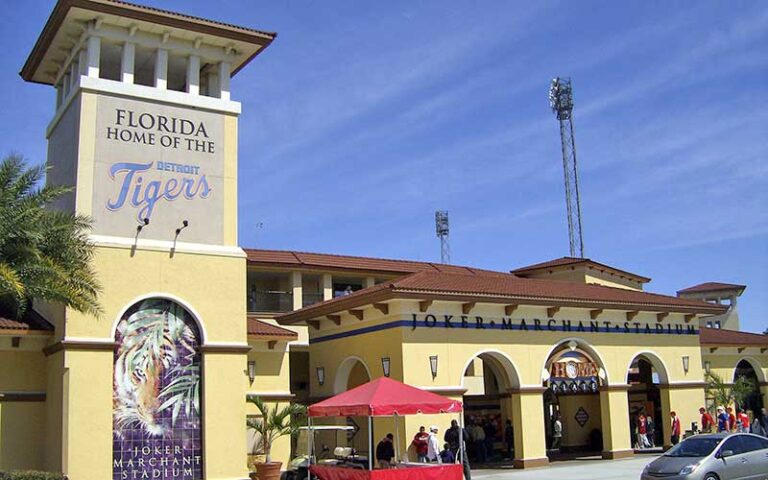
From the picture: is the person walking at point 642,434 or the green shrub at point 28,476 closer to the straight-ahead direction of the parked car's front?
the green shrub

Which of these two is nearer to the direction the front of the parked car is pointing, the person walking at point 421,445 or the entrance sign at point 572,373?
the person walking

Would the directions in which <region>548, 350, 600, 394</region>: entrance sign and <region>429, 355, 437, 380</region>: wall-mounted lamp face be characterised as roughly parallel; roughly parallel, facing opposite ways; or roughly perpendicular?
roughly parallel

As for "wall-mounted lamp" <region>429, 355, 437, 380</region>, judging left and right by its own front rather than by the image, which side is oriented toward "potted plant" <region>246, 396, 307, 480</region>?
right

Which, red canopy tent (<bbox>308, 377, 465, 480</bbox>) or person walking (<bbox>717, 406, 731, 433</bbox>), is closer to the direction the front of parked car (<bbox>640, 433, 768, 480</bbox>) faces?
the red canopy tent

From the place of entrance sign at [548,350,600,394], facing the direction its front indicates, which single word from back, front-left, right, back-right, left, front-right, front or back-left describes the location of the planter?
front-right

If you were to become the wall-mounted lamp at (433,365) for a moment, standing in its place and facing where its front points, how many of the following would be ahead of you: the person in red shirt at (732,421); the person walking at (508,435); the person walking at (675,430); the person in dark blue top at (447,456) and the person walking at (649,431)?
1

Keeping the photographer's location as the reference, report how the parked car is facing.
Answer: facing the viewer and to the left of the viewer

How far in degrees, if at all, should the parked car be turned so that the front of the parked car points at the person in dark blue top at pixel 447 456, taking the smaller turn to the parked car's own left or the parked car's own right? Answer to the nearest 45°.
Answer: approximately 45° to the parked car's own right

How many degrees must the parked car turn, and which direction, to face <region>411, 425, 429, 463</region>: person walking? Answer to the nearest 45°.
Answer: approximately 45° to its right

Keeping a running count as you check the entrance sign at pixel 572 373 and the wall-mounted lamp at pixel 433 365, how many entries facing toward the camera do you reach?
2

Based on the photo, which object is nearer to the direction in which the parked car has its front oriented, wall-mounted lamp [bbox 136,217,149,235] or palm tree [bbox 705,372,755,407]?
the wall-mounted lamp

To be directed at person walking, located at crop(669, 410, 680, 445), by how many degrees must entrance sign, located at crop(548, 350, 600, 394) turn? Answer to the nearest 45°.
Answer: approximately 135° to its left

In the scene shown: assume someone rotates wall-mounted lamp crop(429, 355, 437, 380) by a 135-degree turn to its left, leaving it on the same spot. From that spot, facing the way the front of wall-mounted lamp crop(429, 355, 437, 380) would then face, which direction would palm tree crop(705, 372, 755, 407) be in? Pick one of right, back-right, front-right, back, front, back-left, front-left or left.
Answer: front

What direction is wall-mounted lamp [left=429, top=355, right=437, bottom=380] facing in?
toward the camera

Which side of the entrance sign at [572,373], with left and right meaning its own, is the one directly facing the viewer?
front

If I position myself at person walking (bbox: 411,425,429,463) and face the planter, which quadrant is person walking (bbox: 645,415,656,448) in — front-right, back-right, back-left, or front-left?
back-right

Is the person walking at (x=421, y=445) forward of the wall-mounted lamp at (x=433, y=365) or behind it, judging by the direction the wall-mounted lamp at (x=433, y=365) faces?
forward

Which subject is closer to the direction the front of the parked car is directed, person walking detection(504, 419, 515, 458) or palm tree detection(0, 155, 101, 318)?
the palm tree
